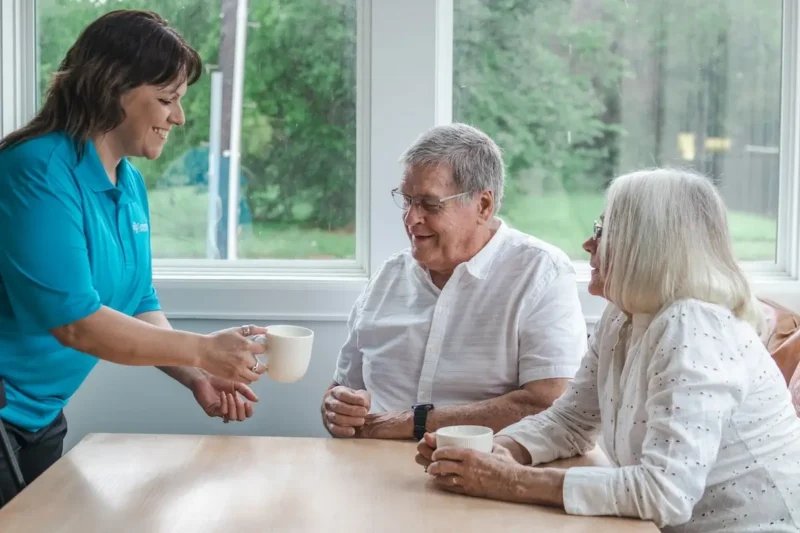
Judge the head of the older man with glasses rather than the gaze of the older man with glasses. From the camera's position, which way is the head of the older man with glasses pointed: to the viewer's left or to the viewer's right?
to the viewer's left

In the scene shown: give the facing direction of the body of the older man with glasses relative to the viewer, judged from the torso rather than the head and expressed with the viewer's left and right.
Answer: facing the viewer and to the left of the viewer

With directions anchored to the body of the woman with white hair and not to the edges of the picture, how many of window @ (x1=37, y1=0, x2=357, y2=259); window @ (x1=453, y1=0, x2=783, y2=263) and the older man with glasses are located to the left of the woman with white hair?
0

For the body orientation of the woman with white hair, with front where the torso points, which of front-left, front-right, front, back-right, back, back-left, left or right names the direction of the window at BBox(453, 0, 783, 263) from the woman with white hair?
right

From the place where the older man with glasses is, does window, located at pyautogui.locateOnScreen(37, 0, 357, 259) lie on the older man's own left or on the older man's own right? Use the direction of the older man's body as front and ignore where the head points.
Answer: on the older man's own right

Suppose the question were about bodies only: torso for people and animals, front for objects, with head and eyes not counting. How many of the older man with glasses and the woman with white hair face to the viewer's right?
0

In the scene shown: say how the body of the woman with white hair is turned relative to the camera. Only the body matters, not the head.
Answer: to the viewer's left
